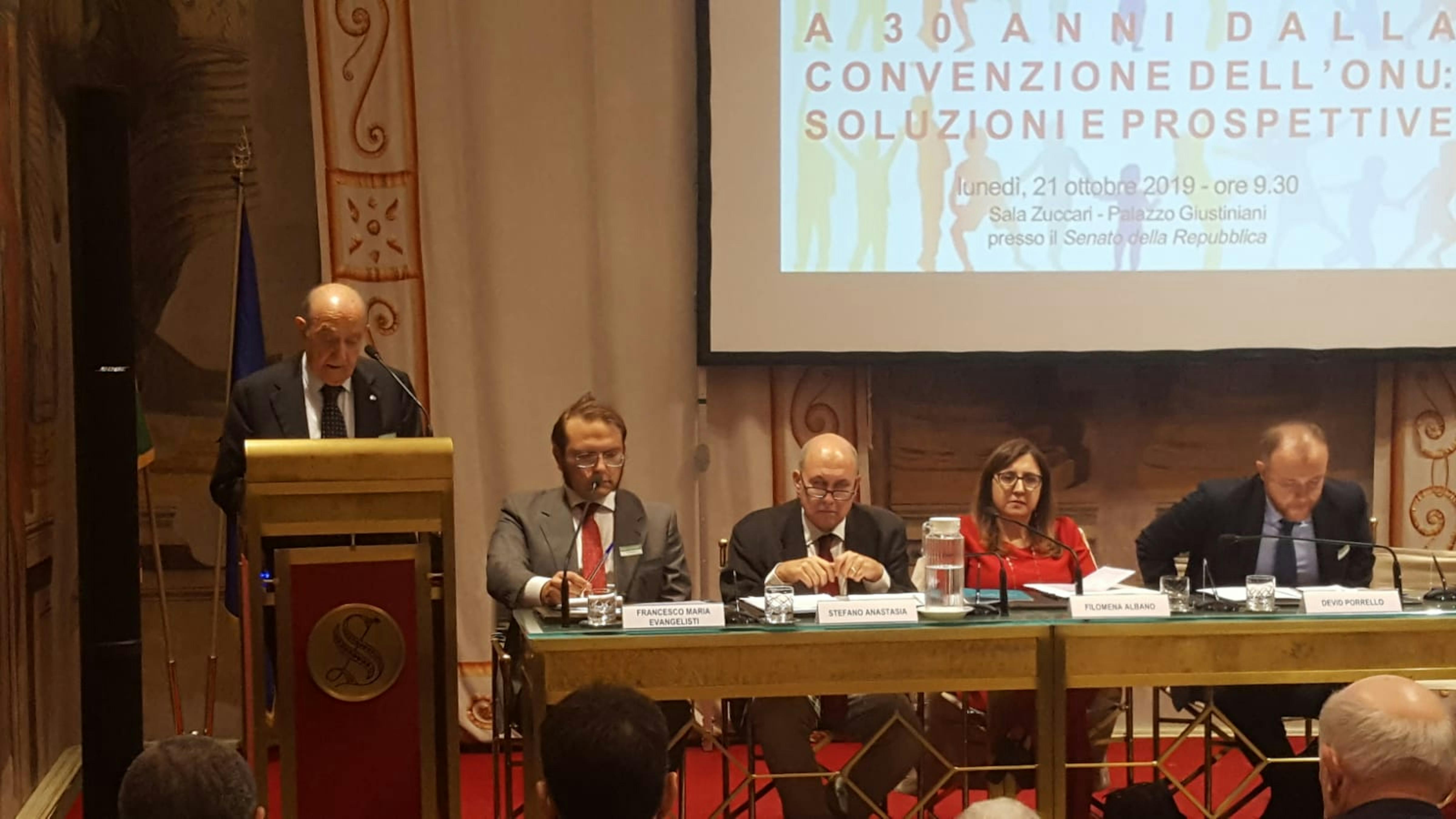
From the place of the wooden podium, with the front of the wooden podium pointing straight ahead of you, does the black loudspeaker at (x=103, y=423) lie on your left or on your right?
on your right

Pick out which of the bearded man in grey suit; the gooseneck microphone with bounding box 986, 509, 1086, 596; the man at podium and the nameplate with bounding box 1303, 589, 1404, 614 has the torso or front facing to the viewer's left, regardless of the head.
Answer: the gooseneck microphone

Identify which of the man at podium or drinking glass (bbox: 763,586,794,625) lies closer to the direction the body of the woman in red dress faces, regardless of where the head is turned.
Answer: the drinking glass

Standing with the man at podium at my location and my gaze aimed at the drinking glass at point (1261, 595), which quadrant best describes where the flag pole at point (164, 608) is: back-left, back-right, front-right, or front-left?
back-left

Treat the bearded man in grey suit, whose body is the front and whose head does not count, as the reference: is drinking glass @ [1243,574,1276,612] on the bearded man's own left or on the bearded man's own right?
on the bearded man's own left

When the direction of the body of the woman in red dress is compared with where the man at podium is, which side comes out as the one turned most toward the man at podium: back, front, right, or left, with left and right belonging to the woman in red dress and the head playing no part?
right

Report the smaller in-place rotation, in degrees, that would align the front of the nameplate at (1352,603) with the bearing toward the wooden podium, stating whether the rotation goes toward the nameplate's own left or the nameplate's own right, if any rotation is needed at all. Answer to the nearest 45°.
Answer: approximately 45° to the nameplate's own right

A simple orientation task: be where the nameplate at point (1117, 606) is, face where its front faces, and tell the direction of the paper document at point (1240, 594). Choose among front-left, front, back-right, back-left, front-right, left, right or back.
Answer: back-left
